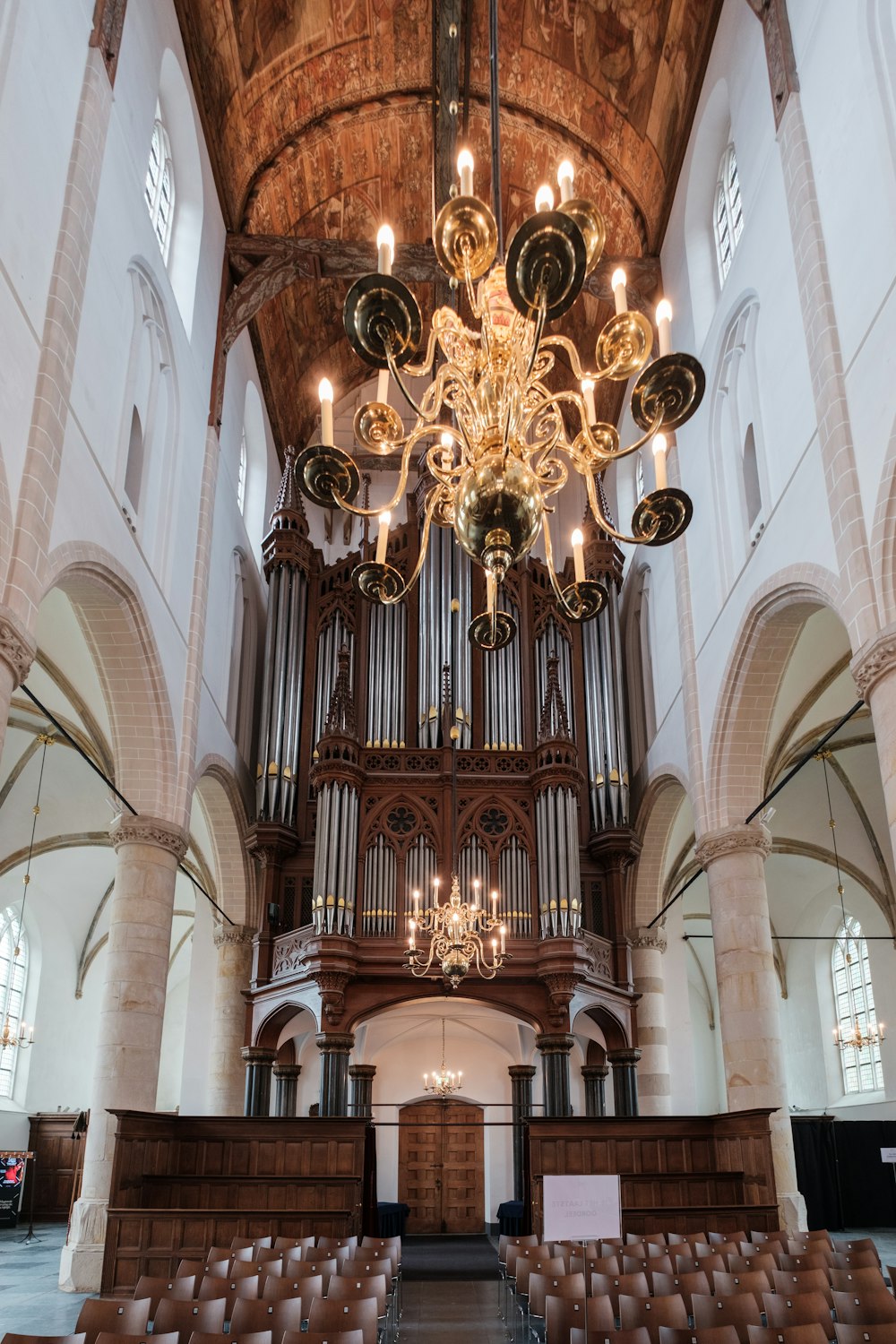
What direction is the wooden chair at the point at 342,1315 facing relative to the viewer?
away from the camera

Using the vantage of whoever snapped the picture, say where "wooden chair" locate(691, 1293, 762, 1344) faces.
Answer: facing away from the viewer

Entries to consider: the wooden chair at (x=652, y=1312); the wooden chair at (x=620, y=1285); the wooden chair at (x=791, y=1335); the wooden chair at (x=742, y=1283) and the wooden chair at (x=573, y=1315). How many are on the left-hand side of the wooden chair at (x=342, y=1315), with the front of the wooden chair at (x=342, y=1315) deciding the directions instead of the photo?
0

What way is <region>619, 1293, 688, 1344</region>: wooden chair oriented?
away from the camera

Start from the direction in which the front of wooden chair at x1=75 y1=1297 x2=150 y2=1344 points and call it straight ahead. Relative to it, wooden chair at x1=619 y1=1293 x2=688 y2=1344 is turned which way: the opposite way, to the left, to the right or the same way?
the same way

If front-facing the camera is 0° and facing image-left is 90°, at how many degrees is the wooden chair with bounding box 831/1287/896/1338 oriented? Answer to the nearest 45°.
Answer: approximately 180°

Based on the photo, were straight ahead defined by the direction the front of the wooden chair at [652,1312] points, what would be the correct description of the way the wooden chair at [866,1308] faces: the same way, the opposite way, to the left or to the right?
the same way

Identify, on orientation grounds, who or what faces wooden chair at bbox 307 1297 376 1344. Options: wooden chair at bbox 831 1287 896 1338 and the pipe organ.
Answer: the pipe organ

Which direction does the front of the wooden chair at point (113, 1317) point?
away from the camera

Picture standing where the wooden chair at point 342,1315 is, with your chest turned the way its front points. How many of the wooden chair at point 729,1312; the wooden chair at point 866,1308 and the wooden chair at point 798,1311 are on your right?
3

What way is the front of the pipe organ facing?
toward the camera

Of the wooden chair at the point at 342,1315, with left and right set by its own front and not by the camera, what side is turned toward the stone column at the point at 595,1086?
front

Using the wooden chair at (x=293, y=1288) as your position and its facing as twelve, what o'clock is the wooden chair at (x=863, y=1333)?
the wooden chair at (x=863, y=1333) is roughly at 4 o'clock from the wooden chair at (x=293, y=1288).

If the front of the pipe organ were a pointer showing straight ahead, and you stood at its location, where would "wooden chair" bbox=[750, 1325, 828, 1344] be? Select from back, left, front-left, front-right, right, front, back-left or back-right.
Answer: front

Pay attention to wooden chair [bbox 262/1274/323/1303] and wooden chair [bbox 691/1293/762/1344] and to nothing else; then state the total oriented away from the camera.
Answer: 2

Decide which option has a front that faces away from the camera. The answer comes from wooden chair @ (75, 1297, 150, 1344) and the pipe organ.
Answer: the wooden chair
